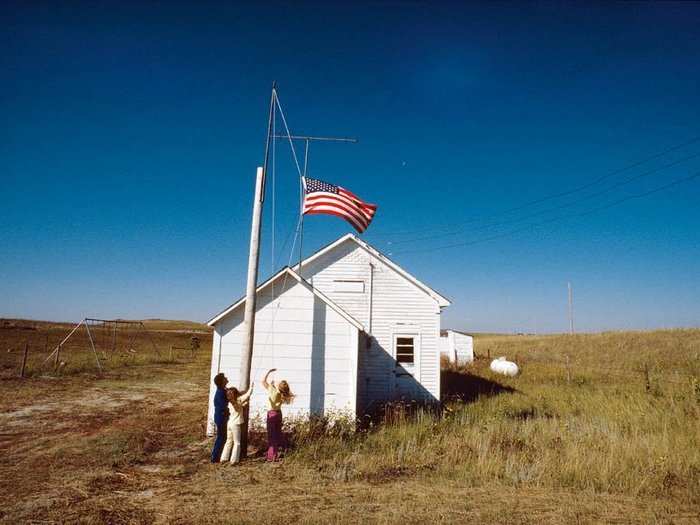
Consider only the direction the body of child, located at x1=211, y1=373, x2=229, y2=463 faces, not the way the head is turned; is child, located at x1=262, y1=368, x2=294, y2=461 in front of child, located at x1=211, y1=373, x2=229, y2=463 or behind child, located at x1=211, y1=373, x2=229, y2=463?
in front

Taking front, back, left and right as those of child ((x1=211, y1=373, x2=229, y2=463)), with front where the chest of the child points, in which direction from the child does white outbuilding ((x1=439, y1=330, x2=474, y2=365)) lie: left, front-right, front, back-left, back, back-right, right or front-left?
front-left

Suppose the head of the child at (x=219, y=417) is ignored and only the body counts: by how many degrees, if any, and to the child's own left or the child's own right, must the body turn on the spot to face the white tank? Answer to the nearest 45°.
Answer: approximately 45° to the child's own left

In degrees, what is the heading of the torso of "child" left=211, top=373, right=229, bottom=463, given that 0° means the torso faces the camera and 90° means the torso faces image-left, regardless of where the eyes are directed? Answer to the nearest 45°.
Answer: approximately 270°

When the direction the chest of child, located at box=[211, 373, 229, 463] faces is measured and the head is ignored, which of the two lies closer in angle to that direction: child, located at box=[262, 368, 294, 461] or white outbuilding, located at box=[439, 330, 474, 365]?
the child
